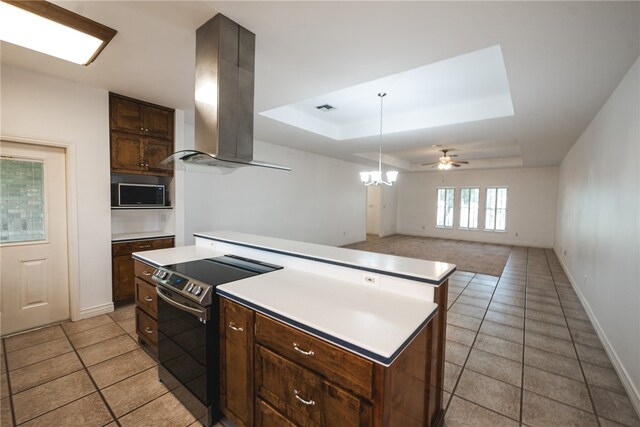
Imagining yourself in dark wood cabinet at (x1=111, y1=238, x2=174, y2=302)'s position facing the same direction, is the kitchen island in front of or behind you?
in front

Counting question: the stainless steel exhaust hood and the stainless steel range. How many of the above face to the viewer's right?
0

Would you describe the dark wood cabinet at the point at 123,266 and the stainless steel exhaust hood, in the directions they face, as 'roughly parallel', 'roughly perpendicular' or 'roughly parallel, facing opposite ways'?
roughly perpendicular

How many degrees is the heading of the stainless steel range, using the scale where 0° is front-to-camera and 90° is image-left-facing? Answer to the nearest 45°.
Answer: approximately 45°

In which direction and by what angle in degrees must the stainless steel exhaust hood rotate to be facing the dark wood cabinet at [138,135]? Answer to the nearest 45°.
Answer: approximately 90° to its right

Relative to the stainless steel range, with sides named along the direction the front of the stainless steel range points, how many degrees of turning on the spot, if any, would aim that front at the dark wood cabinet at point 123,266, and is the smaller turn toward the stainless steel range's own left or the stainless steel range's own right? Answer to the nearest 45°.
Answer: approximately 90° to the stainless steel range's own right

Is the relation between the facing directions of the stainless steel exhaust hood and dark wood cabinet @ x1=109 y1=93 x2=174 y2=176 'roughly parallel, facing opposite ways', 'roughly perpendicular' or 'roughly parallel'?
roughly perpendicular
